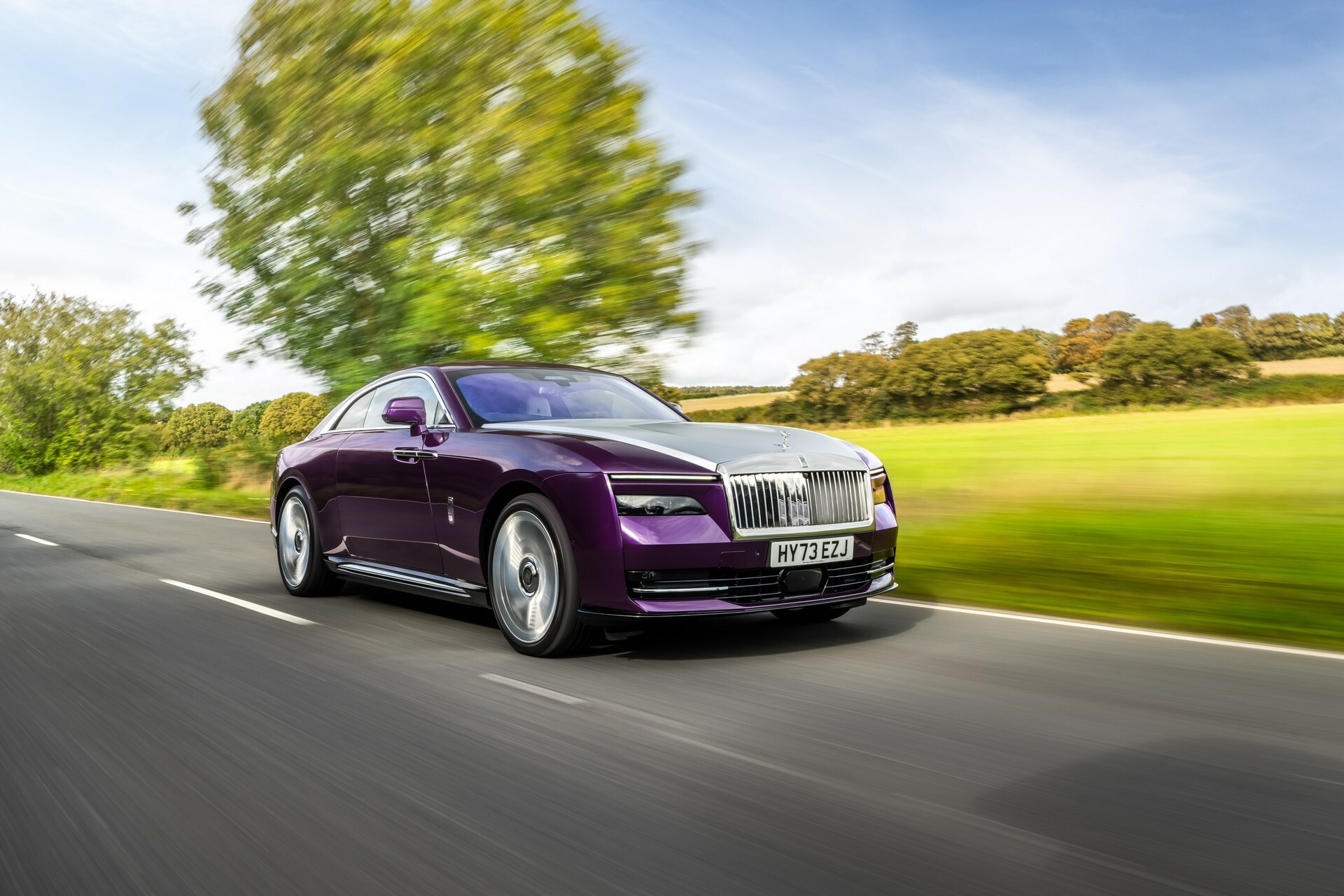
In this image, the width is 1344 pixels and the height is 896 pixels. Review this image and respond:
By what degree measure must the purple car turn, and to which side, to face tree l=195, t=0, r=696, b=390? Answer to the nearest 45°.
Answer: approximately 135° to its left

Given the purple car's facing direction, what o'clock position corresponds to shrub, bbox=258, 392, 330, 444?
The shrub is roughly at 7 o'clock from the purple car.

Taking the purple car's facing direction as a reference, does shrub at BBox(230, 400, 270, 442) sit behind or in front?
behind
